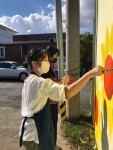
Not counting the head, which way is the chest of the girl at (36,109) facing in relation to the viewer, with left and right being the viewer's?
facing to the right of the viewer

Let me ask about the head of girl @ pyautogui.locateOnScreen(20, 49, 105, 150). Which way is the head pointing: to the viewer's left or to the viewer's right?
to the viewer's right

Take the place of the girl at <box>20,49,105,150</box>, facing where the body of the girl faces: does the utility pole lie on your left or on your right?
on your left

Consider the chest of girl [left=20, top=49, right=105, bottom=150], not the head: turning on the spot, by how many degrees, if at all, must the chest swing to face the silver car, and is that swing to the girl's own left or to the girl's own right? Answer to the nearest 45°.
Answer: approximately 90° to the girl's own left
